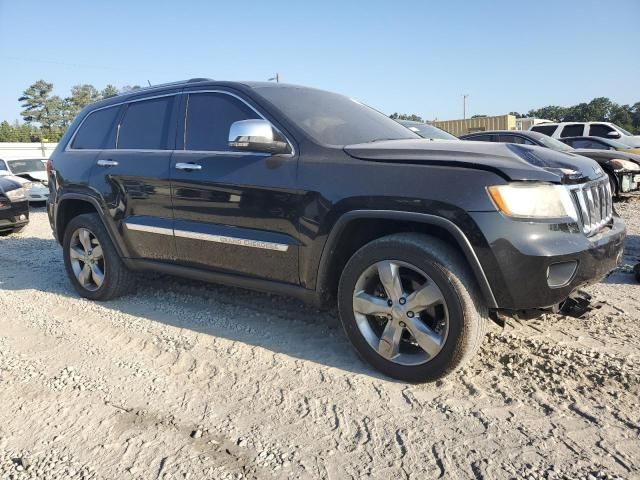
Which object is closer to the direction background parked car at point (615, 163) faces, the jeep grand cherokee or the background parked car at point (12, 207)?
the jeep grand cherokee

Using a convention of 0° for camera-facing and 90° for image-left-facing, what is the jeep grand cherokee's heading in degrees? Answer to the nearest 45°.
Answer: approximately 315°

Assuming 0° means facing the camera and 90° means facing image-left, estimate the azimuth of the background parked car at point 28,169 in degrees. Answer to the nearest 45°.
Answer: approximately 315°

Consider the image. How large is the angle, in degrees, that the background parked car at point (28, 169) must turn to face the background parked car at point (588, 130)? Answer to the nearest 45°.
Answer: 0° — it already faces it
